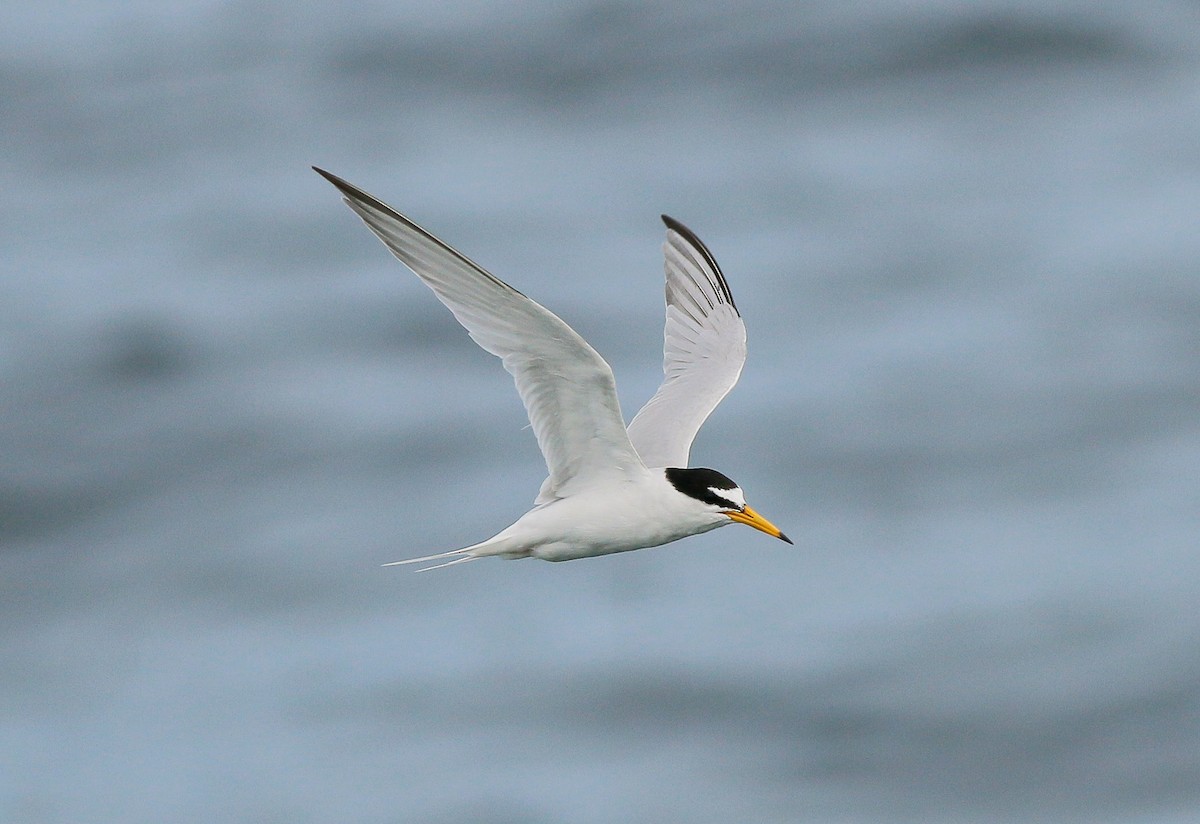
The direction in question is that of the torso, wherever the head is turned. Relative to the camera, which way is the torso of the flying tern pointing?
to the viewer's right
